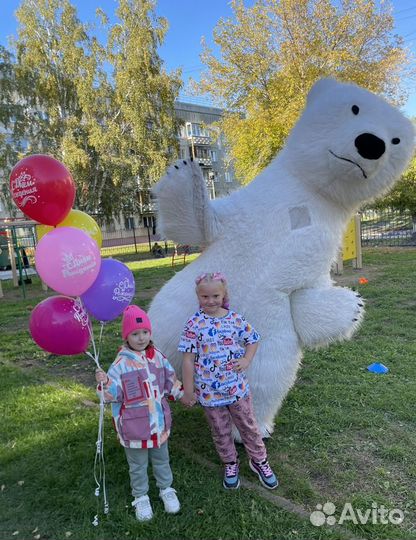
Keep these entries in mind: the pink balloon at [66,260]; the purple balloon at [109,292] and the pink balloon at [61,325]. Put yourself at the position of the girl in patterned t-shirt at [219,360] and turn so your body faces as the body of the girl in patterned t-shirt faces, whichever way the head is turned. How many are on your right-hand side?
3

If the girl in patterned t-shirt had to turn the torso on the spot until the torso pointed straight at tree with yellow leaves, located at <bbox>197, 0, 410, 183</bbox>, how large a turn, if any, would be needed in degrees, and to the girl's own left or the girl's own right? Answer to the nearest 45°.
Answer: approximately 180°

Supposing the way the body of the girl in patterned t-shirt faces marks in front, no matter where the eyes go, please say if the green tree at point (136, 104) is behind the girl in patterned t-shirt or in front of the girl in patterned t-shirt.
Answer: behind

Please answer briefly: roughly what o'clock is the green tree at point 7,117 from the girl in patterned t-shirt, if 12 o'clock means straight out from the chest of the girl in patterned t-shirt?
The green tree is roughly at 5 o'clock from the girl in patterned t-shirt.

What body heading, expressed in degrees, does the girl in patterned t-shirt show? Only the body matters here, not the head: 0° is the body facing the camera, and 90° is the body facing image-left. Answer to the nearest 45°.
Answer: approximately 0°

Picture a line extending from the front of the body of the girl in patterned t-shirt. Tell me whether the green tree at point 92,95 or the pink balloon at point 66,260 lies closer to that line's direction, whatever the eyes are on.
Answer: the pink balloon

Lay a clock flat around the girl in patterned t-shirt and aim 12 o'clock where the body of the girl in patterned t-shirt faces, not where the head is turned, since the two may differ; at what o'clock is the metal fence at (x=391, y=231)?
The metal fence is roughly at 7 o'clock from the girl in patterned t-shirt.

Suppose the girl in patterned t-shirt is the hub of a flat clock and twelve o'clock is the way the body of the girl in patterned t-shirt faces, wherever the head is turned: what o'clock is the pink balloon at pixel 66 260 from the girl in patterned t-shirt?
The pink balloon is roughly at 3 o'clock from the girl in patterned t-shirt.

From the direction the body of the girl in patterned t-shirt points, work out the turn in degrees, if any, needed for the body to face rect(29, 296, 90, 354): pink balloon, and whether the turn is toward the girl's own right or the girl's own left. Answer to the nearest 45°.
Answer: approximately 90° to the girl's own right
